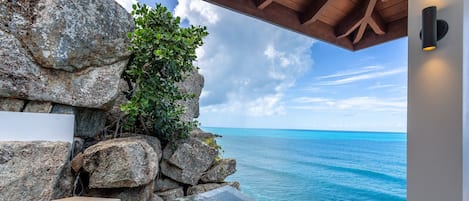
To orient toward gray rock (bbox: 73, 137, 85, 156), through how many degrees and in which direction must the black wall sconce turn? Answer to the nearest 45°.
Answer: approximately 45° to its right

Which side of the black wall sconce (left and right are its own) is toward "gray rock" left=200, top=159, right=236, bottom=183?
right

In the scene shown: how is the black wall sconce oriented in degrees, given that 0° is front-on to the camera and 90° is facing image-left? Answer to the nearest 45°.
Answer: approximately 45°

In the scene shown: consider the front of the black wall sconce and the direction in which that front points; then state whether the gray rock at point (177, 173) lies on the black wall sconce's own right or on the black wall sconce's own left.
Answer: on the black wall sconce's own right

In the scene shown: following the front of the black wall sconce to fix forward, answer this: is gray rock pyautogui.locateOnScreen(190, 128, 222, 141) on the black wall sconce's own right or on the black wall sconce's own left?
on the black wall sconce's own right

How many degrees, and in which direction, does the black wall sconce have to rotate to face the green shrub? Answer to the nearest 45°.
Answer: approximately 45° to its right
